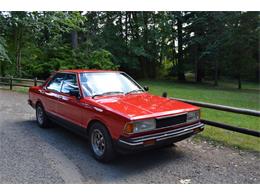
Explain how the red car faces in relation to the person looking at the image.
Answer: facing the viewer and to the right of the viewer
